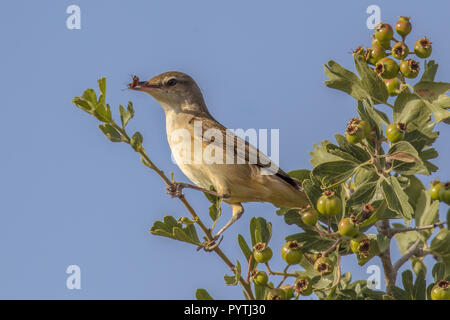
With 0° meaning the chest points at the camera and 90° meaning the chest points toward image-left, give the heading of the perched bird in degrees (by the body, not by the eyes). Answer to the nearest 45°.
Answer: approximately 90°

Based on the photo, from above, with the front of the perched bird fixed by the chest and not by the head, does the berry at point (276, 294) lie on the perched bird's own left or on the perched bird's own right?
on the perched bird's own left

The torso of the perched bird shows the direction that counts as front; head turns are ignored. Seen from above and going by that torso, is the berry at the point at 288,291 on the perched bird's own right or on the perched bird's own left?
on the perched bird's own left

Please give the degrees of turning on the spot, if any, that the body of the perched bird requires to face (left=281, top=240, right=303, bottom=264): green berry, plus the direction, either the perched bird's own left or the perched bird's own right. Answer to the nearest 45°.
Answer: approximately 180°
